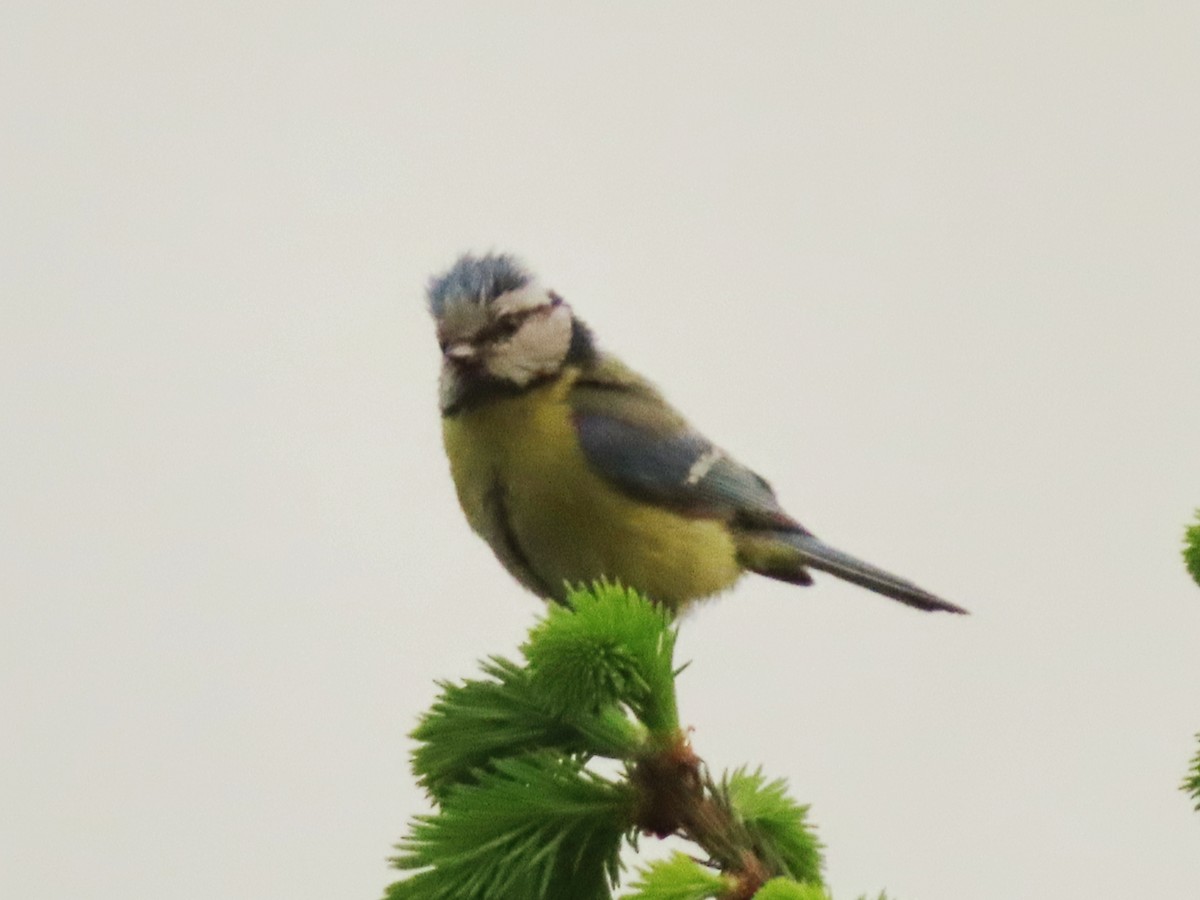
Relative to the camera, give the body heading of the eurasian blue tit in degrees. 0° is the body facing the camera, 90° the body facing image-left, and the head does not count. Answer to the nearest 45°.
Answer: approximately 45°

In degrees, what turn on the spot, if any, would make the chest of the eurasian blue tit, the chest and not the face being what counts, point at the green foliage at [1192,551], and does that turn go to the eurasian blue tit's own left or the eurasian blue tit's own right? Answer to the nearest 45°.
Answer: approximately 90° to the eurasian blue tit's own left

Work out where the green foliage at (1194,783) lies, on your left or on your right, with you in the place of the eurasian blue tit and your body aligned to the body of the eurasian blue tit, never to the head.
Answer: on your left
